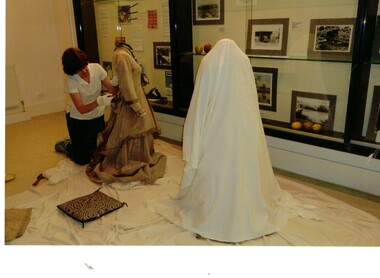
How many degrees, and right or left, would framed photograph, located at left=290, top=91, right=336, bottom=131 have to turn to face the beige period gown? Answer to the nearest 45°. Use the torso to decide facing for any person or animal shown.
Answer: approximately 45° to its right

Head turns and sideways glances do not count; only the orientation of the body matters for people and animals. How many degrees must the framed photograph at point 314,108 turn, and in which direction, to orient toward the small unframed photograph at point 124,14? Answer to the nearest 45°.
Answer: approximately 45° to its right

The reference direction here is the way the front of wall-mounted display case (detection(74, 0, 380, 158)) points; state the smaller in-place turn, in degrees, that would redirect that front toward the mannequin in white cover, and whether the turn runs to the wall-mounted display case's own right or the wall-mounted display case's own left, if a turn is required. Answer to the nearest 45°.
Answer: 0° — it already faces it

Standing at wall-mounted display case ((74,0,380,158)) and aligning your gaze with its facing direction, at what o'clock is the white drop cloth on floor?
The white drop cloth on floor is roughly at 12 o'clock from the wall-mounted display case.

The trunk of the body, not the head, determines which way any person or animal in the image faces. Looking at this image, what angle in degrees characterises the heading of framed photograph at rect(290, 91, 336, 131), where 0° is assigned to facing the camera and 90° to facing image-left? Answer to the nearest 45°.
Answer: approximately 45°

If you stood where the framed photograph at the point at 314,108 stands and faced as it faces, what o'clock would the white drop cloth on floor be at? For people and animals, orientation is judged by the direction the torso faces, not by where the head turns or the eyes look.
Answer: The white drop cloth on floor is roughly at 12 o'clock from the framed photograph.

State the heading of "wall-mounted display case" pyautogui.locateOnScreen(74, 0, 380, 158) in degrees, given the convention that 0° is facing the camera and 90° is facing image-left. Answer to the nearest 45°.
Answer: approximately 45°
